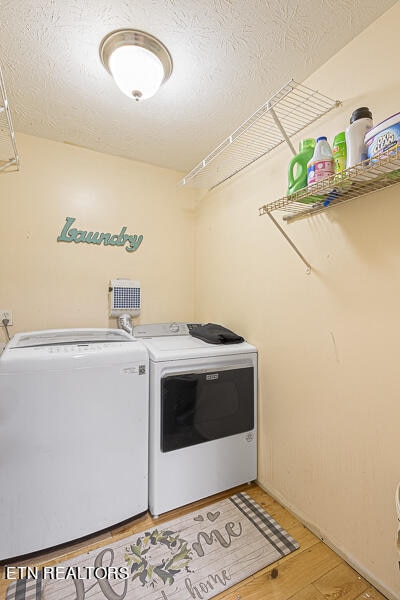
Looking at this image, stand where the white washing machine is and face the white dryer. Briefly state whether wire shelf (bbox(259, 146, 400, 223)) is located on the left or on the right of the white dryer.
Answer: right

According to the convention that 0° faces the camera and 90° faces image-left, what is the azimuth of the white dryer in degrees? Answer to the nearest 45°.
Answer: approximately 315°
